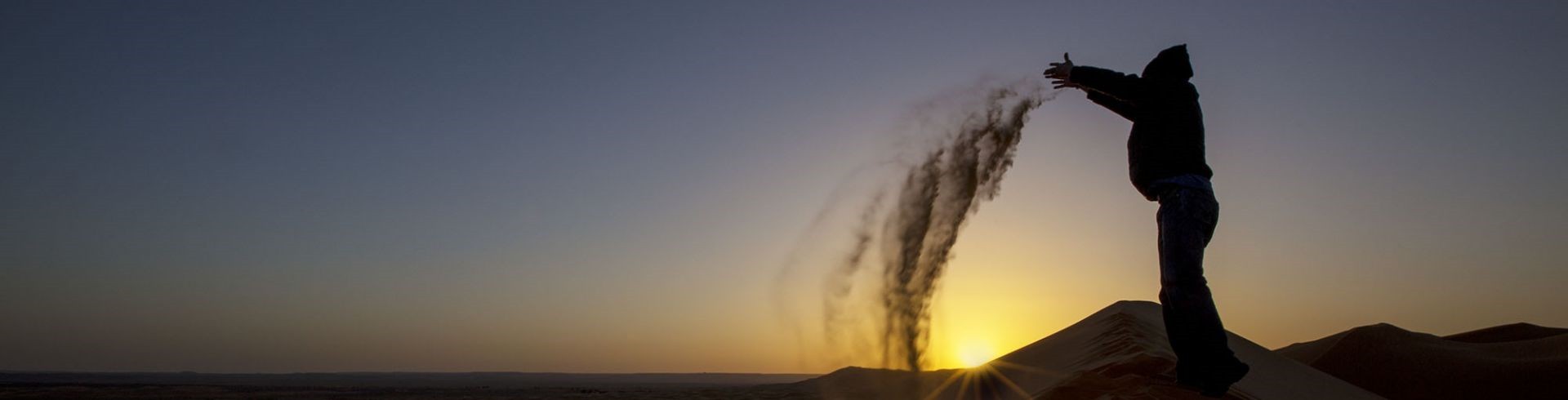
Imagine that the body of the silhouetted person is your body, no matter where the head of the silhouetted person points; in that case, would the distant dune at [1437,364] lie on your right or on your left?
on your right

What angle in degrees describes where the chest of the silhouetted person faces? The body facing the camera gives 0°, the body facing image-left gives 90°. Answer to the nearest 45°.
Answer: approximately 90°

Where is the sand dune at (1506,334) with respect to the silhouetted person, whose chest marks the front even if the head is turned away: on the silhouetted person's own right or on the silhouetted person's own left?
on the silhouetted person's own right
